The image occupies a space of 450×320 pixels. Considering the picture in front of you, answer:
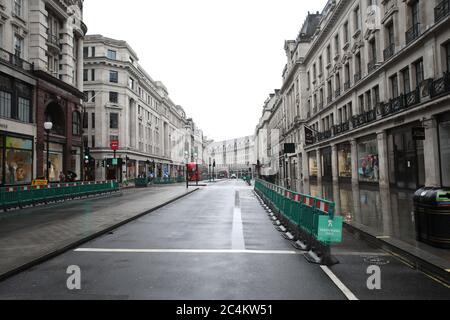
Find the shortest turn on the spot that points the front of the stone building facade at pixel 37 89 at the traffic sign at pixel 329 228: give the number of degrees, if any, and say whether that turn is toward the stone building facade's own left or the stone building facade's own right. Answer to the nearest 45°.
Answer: approximately 45° to the stone building facade's own right

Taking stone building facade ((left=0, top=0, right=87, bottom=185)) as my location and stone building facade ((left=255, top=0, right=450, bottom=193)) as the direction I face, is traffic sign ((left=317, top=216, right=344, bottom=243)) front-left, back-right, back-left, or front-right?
front-right

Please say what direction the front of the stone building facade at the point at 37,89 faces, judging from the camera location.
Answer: facing the viewer and to the right of the viewer

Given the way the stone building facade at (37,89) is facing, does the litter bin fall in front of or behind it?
in front

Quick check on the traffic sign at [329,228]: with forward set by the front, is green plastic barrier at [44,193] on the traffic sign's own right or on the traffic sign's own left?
on the traffic sign's own right

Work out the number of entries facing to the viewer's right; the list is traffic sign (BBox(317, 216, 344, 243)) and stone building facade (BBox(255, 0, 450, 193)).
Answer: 0

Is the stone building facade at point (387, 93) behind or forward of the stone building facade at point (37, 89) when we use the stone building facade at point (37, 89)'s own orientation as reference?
forward

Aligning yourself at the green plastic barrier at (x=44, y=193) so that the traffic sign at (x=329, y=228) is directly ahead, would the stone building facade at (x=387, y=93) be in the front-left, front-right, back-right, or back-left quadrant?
front-left

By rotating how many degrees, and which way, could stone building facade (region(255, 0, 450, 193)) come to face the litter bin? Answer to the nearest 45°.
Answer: approximately 45° to its left

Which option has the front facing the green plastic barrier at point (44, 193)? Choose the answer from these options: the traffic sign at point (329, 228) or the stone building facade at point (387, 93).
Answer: the stone building facade

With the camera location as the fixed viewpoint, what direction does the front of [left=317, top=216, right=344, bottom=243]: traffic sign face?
facing the viewer

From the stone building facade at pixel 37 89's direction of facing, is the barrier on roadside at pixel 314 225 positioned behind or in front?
in front

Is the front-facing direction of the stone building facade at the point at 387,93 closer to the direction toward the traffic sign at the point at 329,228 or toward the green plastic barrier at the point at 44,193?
the green plastic barrier
